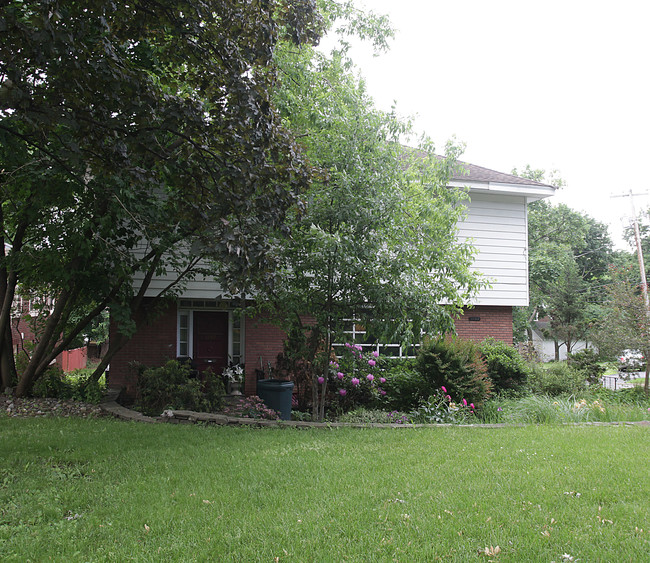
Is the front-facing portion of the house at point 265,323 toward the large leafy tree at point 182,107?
yes

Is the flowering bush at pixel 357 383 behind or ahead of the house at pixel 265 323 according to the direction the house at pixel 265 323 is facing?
ahead

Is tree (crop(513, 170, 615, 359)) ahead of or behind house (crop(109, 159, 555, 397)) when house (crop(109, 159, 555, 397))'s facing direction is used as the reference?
behind

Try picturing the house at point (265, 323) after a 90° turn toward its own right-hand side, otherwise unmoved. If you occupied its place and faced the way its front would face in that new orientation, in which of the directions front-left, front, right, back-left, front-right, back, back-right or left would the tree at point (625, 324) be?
back

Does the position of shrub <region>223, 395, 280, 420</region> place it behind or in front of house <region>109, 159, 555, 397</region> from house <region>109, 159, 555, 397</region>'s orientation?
in front

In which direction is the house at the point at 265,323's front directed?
toward the camera

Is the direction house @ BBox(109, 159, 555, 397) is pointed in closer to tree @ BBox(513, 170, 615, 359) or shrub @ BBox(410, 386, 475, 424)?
the shrub

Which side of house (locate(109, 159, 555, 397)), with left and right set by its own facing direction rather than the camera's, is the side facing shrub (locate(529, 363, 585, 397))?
left

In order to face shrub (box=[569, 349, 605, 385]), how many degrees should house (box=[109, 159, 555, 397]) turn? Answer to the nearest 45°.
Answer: approximately 90° to its left

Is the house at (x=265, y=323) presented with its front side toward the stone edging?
yes

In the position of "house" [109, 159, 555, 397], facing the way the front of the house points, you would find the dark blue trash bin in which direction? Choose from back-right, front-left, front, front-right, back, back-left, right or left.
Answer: front
